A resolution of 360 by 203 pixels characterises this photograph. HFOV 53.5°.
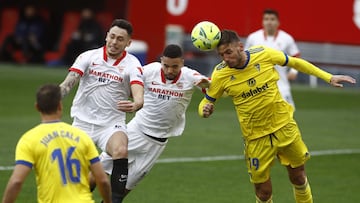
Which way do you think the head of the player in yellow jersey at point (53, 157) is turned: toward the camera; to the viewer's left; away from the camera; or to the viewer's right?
away from the camera

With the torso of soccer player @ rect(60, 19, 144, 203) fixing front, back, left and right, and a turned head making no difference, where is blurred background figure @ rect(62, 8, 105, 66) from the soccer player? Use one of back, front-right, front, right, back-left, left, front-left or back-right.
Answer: back

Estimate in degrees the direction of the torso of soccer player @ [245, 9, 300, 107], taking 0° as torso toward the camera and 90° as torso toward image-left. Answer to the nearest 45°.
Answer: approximately 0°

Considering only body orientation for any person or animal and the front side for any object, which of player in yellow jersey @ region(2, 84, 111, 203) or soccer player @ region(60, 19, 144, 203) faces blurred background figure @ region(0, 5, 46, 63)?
the player in yellow jersey

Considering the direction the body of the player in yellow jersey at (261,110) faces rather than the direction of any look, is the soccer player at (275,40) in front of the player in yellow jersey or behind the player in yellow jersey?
behind

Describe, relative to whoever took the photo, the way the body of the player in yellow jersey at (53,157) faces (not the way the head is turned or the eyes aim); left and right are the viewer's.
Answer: facing away from the viewer

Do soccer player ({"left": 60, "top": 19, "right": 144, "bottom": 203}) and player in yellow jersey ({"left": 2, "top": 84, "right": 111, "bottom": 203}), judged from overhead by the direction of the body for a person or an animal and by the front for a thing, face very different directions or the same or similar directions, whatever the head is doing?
very different directions

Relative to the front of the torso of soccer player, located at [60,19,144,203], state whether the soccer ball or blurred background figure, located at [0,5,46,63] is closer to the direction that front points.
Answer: the soccer ball

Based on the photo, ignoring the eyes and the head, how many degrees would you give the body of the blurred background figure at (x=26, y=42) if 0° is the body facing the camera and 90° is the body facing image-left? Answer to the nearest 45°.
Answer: approximately 0°

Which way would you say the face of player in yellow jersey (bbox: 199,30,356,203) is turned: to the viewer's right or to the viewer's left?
to the viewer's left
